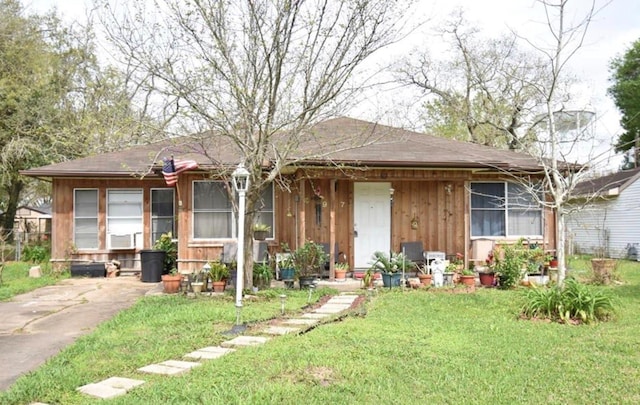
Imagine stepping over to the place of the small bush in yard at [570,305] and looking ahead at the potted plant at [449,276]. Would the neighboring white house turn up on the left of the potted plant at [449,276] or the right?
right

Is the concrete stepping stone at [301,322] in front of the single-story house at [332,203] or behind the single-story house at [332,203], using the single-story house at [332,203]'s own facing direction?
in front

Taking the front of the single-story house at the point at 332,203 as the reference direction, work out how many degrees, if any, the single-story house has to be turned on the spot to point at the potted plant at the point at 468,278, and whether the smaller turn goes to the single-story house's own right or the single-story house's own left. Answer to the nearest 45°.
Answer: approximately 45° to the single-story house's own left

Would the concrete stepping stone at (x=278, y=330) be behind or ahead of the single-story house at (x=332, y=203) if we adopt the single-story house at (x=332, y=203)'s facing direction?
ahead

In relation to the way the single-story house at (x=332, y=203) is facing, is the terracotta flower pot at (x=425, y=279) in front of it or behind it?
in front

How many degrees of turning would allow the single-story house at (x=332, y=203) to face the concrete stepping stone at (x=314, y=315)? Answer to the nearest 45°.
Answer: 0° — it already faces it

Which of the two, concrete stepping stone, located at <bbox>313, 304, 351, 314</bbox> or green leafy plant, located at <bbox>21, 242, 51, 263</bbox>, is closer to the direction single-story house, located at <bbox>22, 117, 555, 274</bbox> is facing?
the concrete stepping stone

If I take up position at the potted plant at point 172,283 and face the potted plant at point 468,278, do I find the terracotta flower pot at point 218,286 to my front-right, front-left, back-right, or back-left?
front-right

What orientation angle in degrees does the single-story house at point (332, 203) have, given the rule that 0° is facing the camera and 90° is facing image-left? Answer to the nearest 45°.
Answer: approximately 0°
